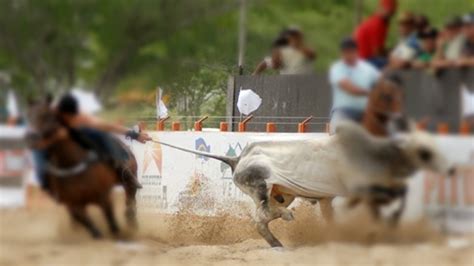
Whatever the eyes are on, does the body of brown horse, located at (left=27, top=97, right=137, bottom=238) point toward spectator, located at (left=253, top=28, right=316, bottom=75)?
no

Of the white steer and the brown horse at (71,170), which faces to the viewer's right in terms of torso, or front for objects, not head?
the white steer

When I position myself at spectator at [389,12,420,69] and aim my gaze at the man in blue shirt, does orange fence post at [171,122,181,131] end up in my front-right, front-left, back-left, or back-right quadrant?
front-right

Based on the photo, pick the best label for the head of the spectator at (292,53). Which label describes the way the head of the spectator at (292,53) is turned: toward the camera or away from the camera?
toward the camera

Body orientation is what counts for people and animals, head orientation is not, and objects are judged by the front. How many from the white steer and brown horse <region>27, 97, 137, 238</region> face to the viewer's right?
1

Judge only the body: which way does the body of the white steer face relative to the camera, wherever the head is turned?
to the viewer's right
